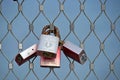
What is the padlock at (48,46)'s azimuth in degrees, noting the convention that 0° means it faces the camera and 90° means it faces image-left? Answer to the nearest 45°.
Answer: approximately 0°
